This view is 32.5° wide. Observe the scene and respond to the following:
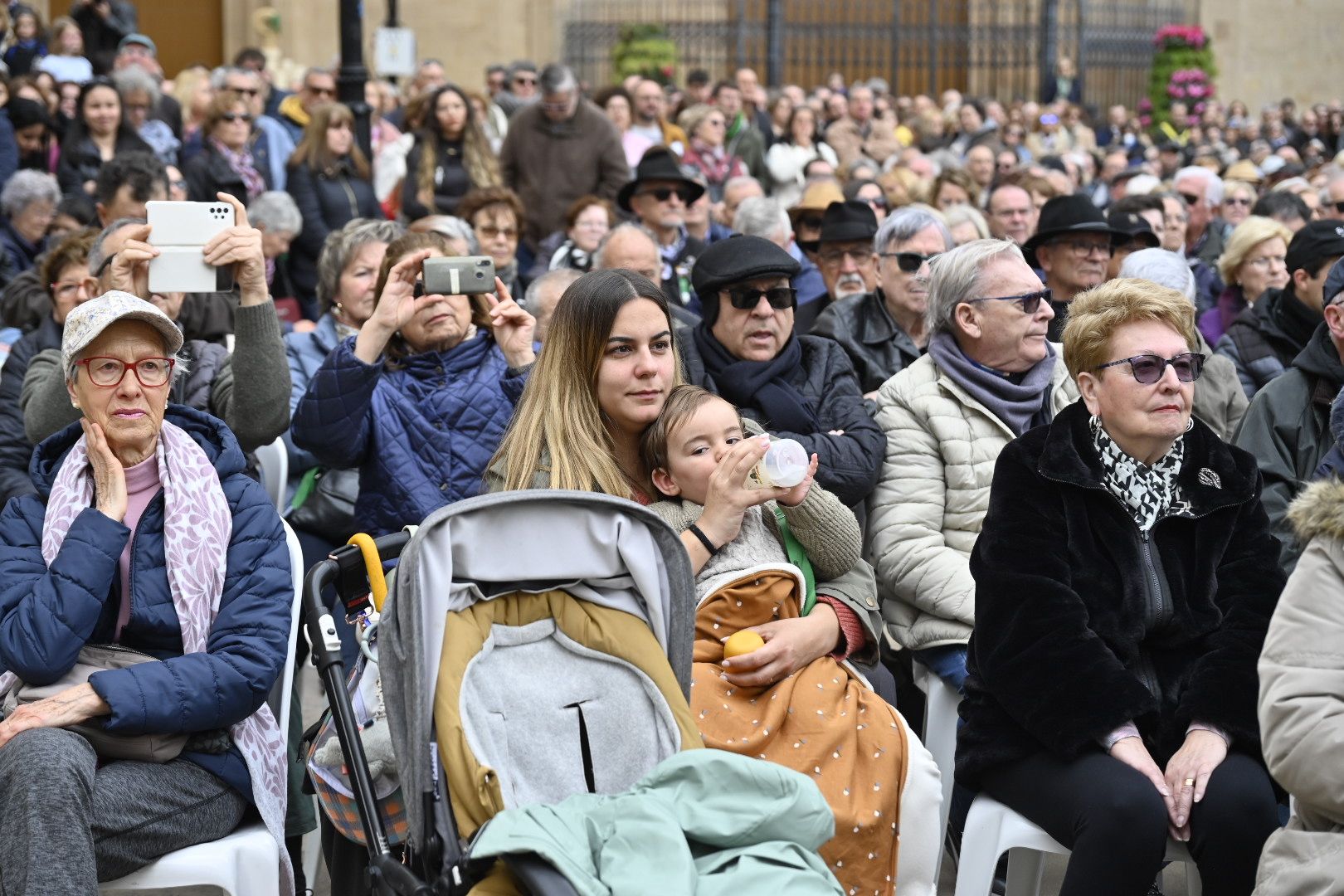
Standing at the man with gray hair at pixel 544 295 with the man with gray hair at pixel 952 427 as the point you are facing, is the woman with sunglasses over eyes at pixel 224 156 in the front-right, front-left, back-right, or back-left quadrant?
back-left

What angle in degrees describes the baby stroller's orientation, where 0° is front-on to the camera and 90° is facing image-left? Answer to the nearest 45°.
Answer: approximately 315°

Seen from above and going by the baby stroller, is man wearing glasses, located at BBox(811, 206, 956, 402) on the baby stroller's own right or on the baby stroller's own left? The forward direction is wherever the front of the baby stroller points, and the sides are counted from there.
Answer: on the baby stroller's own left

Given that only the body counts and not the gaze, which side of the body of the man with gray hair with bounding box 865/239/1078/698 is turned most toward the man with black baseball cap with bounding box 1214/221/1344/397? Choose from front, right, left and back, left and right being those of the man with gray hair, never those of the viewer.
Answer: left

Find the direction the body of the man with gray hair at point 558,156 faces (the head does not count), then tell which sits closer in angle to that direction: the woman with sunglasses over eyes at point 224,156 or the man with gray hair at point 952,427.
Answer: the man with gray hair

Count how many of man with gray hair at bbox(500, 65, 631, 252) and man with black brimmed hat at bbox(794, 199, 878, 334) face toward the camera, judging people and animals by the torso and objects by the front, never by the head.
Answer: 2

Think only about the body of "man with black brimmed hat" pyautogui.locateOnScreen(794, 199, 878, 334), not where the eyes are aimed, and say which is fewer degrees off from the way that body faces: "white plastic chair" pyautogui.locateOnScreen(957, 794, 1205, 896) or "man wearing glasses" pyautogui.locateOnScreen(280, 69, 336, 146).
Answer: the white plastic chair

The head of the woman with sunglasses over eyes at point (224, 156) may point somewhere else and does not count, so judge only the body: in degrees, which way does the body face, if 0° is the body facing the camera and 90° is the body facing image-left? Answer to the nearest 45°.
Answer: approximately 315°

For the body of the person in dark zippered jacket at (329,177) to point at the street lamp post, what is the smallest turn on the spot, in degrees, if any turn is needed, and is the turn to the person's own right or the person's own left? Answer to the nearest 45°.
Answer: approximately 135° to the person's own left
